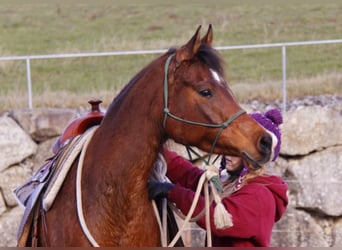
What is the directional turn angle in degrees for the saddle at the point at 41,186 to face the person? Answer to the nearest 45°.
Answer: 0° — it already faces them

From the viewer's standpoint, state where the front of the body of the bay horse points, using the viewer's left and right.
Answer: facing the viewer and to the right of the viewer

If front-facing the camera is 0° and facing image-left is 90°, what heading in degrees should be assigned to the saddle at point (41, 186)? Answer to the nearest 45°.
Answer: approximately 315°
